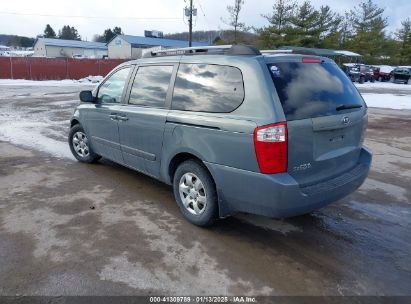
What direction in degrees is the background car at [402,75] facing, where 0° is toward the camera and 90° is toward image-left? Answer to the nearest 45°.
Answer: approximately 45°

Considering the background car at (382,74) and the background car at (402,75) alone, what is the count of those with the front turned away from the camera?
0

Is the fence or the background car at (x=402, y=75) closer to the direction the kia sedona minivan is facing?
the fence

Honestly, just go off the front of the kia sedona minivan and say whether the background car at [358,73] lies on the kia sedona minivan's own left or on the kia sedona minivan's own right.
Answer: on the kia sedona minivan's own right

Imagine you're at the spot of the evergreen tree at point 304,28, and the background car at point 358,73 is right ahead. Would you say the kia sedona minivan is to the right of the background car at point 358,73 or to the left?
right

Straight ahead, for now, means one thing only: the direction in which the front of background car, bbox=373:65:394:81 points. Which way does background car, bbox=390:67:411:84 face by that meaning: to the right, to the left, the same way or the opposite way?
the same way

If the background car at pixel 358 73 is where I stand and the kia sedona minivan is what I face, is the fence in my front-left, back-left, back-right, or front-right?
front-right

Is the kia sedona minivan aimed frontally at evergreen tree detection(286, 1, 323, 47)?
no

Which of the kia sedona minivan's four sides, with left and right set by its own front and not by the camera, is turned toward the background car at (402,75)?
right

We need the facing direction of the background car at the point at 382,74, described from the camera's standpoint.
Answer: facing the viewer and to the left of the viewer

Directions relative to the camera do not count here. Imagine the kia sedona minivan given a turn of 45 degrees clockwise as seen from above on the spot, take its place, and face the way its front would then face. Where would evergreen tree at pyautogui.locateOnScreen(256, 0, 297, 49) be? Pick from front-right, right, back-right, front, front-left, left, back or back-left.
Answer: front

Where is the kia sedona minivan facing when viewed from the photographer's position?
facing away from the viewer and to the left of the viewer
